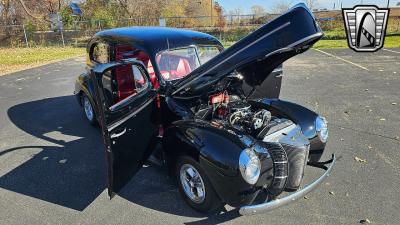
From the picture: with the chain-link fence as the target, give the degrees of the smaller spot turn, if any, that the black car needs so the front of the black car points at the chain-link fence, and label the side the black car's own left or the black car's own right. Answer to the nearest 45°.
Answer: approximately 135° to the black car's own left
